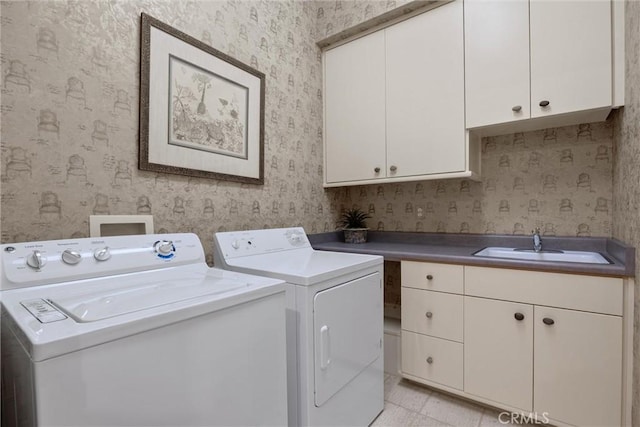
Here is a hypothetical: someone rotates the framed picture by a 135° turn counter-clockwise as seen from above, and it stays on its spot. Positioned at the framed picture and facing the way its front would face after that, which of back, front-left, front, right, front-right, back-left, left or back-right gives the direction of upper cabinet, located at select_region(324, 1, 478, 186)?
right

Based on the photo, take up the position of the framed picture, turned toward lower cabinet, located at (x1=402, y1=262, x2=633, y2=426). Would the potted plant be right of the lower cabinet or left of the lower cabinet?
left

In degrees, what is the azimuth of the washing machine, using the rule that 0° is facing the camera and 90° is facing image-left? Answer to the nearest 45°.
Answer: approximately 315°

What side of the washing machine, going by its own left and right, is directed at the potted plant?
left

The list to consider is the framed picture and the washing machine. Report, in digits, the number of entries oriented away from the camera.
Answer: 0

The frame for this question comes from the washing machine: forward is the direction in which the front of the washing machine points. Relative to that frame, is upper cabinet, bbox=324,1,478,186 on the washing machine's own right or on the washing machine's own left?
on the washing machine's own left

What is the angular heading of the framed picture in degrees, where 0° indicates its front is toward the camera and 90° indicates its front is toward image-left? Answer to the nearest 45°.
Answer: approximately 315°

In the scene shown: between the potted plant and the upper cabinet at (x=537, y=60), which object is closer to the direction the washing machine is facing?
the upper cabinet
